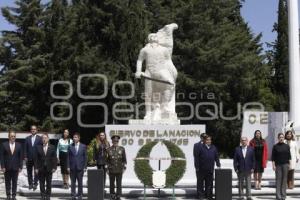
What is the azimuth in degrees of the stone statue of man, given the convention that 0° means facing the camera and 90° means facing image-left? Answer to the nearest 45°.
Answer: approximately 0°

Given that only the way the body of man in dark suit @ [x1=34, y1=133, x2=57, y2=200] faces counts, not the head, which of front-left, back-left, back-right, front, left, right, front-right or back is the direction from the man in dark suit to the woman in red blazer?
left

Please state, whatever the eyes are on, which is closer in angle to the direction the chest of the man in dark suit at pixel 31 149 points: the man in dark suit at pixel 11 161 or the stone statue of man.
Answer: the man in dark suit

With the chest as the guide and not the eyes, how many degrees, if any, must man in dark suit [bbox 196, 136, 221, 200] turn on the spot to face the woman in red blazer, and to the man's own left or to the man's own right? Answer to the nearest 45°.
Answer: approximately 135° to the man's own left

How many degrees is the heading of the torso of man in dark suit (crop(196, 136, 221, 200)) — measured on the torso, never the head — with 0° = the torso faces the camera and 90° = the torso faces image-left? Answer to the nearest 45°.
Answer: approximately 0°

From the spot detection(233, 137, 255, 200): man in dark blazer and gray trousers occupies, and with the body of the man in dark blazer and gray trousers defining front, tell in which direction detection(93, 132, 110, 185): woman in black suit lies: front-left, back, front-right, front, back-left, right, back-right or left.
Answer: right

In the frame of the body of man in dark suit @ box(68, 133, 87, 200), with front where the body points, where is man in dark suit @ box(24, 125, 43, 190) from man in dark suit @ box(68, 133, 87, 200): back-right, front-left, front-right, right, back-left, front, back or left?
back-right

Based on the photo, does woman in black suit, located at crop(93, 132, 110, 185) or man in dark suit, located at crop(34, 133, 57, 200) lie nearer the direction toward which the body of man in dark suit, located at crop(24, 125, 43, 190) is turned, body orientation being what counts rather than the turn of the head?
the man in dark suit

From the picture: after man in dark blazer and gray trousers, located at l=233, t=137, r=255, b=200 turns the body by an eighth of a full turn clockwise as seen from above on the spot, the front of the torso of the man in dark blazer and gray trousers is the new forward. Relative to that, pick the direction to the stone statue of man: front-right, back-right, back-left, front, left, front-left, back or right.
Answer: right

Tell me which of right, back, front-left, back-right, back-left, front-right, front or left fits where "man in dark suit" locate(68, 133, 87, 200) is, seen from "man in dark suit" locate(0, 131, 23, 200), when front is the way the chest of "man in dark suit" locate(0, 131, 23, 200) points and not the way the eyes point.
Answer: left
